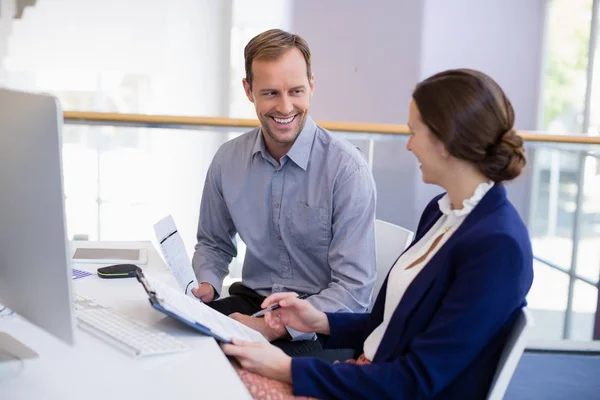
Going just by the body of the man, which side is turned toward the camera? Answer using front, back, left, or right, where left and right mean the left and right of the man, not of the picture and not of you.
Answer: front

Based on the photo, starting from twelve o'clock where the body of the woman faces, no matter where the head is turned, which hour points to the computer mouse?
The computer mouse is roughly at 1 o'clock from the woman.

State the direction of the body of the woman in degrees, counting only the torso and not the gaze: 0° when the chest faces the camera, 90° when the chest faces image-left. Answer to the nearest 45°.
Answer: approximately 90°

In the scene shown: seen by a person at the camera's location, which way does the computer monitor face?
facing away from the viewer and to the right of the viewer

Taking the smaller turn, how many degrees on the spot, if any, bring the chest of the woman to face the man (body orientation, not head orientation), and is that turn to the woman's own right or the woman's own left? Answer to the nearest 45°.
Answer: approximately 45° to the woman's own right

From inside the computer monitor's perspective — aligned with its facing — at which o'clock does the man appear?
The man is roughly at 12 o'clock from the computer monitor.

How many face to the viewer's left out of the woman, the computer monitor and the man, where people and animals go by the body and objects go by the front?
1

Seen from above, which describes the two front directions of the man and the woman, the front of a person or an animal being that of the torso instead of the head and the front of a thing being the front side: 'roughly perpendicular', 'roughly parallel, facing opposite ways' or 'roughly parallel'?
roughly perpendicular

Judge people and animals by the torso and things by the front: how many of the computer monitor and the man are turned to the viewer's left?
0

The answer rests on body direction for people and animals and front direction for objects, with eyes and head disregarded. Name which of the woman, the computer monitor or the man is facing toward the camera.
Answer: the man

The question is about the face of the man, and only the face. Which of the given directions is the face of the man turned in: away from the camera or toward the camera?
toward the camera
